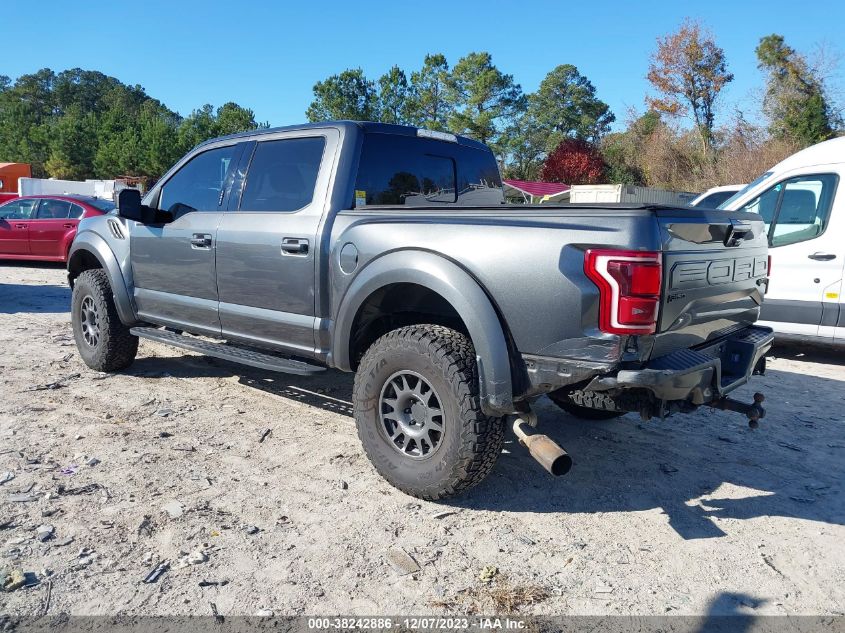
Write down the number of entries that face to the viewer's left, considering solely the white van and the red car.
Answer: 2

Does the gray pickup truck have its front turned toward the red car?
yes

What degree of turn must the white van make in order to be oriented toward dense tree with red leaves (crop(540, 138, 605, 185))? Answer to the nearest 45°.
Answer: approximately 90° to its right

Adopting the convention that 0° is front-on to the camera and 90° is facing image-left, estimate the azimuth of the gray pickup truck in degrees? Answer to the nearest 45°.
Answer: approximately 135°

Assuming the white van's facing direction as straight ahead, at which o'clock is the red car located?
The red car is roughly at 12 o'clock from the white van.

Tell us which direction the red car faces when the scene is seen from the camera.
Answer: facing to the left of the viewer

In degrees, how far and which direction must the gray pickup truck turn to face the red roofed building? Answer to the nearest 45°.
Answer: approximately 45° to its right

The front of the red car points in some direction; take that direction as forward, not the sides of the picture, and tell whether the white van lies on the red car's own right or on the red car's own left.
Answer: on the red car's own left

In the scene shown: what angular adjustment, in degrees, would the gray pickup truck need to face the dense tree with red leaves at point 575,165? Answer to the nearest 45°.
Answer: approximately 45° to its right

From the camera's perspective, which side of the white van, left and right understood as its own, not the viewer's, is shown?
left

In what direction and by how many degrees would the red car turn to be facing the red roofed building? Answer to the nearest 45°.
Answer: approximately 135° to its right

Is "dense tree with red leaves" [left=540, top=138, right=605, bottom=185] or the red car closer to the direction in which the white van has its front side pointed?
the red car
